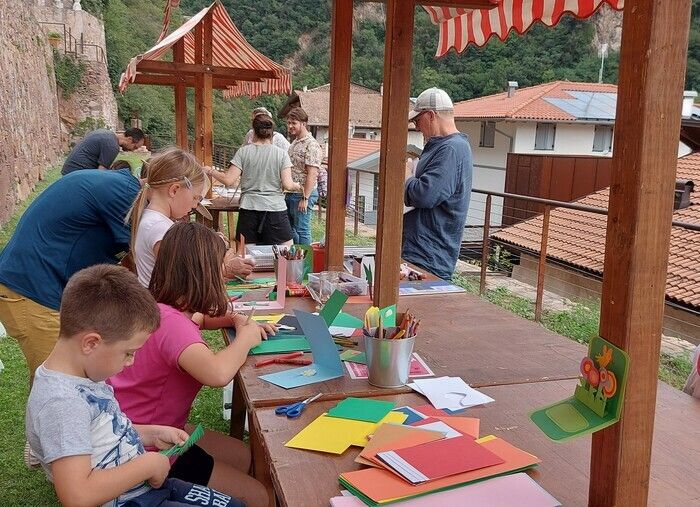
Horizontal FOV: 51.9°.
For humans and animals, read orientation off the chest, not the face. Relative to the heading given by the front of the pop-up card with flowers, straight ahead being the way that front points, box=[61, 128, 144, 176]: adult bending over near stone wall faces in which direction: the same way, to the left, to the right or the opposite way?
the opposite way

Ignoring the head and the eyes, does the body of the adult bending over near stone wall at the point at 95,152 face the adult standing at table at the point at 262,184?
yes

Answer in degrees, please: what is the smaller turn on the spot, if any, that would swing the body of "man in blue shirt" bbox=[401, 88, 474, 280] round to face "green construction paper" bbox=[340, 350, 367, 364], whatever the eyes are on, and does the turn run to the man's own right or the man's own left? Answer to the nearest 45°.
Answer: approximately 90° to the man's own left

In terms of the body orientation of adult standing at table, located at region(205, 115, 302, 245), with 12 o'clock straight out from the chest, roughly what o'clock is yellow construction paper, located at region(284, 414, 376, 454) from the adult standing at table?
The yellow construction paper is roughly at 6 o'clock from the adult standing at table.

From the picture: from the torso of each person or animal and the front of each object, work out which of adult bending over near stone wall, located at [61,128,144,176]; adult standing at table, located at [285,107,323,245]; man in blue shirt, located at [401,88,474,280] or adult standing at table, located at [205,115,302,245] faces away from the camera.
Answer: adult standing at table, located at [205,115,302,245]

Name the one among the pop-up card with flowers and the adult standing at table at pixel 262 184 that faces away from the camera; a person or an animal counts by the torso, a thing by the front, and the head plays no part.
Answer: the adult standing at table

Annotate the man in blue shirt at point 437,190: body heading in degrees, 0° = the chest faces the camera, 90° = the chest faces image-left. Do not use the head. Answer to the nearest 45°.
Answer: approximately 90°

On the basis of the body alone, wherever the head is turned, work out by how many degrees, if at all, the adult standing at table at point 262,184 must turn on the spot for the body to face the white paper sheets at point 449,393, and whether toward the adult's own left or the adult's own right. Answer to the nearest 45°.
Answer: approximately 180°

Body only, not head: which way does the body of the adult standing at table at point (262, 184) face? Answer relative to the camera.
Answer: away from the camera

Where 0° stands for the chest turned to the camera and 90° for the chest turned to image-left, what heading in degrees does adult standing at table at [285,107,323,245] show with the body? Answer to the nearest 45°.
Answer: approximately 45°

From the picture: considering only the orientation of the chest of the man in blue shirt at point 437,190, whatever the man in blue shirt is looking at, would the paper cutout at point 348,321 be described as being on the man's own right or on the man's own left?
on the man's own left

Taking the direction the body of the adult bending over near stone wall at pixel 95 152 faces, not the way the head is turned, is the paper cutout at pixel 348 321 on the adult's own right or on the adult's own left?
on the adult's own right

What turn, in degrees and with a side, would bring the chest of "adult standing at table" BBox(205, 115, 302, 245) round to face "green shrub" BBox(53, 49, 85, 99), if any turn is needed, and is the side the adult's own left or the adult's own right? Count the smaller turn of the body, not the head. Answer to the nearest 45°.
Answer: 0° — they already face it

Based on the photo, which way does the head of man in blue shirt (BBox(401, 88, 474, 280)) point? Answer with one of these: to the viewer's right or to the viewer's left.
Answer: to the viewer's left

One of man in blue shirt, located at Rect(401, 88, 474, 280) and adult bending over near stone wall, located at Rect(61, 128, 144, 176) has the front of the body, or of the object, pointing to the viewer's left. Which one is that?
the man in blue shirt
